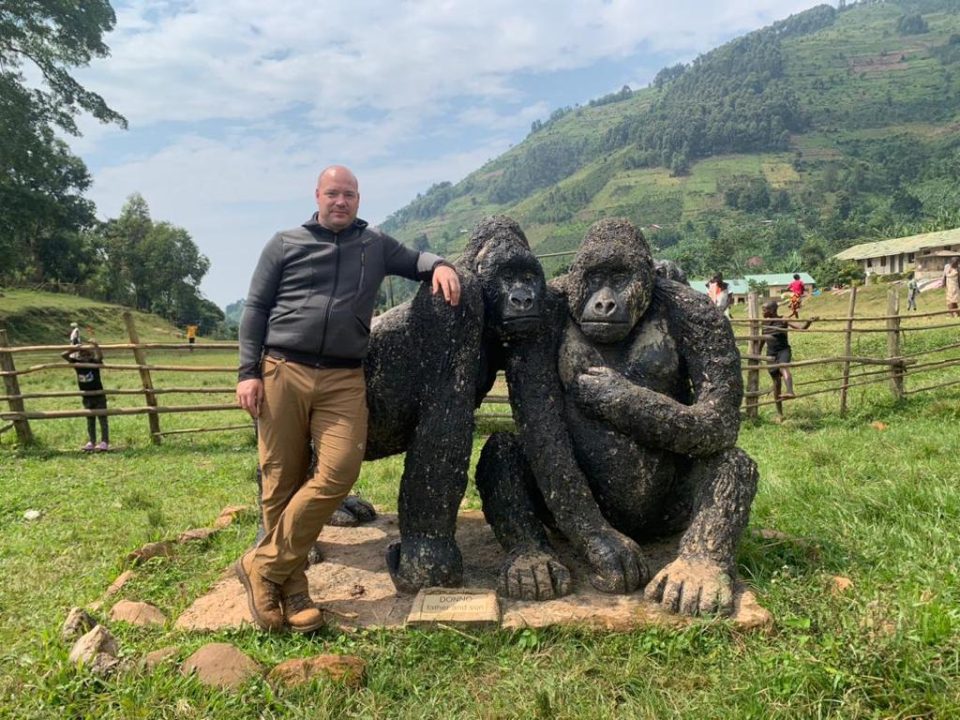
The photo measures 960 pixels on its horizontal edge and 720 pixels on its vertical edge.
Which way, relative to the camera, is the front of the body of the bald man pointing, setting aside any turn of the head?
toward the camera

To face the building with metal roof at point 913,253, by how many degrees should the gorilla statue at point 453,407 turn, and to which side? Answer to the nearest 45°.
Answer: approximately 90° to its left

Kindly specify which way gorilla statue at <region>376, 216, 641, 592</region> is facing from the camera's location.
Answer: facing the viewer and to the right of the viewer

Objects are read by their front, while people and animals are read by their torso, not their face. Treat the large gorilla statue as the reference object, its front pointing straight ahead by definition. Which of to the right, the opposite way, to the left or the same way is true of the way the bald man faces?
the same way

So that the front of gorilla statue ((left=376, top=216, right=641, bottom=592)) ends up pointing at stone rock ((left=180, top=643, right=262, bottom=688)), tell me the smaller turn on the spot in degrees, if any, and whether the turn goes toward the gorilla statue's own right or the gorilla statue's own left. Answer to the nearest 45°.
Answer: approximately 90° to the gorilla statue's own right

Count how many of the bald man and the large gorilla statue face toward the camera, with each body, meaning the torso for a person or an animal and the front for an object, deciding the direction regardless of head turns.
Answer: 2

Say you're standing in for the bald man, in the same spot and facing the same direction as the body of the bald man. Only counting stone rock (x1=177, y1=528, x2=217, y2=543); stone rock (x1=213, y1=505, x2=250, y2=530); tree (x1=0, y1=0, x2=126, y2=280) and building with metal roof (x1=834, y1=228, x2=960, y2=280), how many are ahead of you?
0

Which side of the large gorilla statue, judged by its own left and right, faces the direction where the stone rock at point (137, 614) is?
right

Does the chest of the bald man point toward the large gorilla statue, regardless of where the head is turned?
no

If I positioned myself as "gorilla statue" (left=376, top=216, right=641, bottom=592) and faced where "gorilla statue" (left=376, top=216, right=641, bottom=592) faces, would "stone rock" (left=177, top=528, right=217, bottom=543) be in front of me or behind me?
behind

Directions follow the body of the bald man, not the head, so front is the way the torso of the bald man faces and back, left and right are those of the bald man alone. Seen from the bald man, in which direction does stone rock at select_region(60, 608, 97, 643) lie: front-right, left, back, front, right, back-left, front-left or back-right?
right

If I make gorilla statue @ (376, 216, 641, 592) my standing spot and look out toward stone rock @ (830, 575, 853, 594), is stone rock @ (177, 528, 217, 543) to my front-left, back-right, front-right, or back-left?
back-left

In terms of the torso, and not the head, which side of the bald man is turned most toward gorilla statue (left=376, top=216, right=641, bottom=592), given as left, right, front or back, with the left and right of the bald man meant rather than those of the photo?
left

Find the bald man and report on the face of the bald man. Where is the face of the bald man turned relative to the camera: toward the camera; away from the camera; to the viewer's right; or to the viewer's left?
toward the camera

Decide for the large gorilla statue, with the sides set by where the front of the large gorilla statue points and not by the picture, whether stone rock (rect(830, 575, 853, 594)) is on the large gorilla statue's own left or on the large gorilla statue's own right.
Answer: on the large gorilla statue's own left
